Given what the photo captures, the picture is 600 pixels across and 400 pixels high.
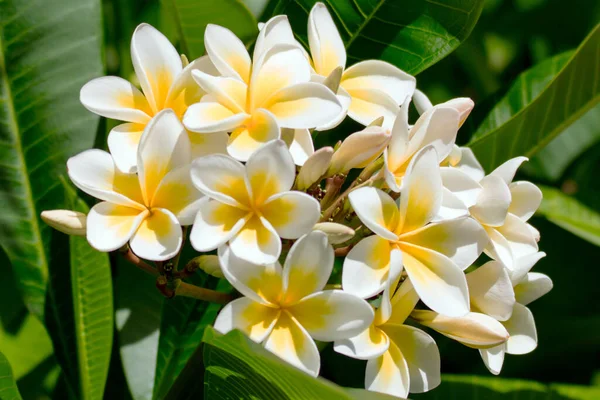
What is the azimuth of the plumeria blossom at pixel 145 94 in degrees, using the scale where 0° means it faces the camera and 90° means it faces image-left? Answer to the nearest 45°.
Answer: approximately 0°

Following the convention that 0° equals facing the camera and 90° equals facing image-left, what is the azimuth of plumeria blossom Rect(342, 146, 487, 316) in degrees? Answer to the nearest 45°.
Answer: approximately 0°

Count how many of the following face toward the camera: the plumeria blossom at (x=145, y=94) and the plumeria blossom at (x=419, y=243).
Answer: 2
